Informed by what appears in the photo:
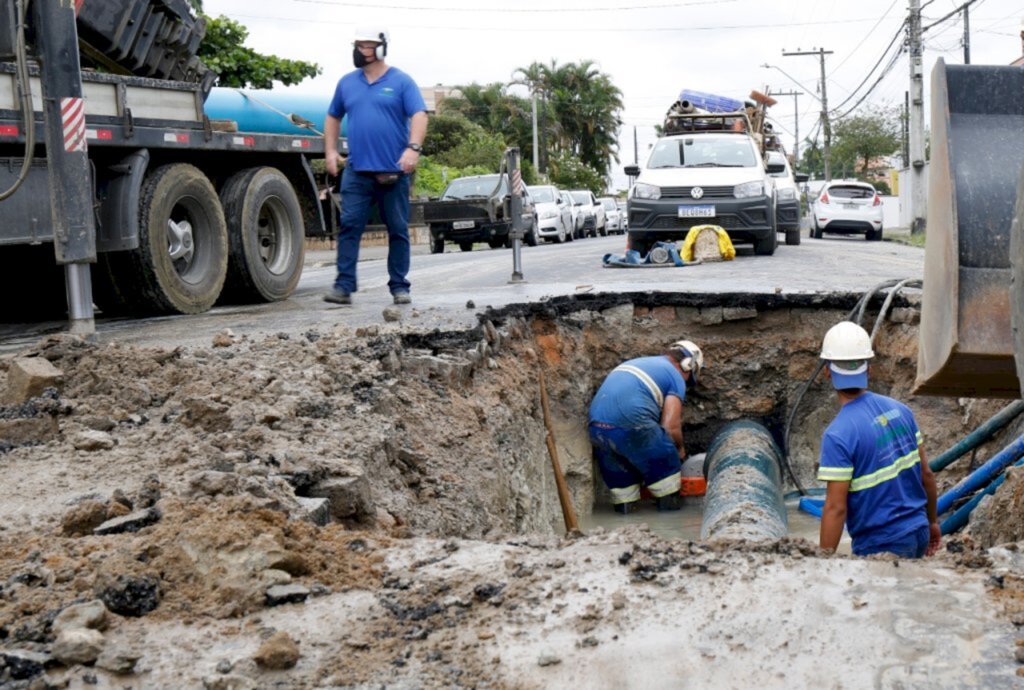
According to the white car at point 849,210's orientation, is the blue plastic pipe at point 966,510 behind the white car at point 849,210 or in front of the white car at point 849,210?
behind

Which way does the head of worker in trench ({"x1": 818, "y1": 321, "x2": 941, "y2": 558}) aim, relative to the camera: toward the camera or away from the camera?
away from the camera

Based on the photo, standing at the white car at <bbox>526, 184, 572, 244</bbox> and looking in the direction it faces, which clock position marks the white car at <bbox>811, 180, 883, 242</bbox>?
the white car at <bbox>811, 180, 883, 242</bbox> is roughly at 8 o'clock from the white car at <bbox>526, 184, 572, 244</bbox>.

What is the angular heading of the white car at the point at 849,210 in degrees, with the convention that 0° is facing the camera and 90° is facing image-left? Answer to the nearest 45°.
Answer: approximately 180°

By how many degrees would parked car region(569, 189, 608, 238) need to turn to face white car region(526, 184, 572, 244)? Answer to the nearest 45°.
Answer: approximately 45° to its left

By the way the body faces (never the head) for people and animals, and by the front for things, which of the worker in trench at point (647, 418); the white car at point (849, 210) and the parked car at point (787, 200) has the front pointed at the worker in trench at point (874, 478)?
the parked car

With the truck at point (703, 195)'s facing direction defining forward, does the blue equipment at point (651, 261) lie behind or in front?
in front

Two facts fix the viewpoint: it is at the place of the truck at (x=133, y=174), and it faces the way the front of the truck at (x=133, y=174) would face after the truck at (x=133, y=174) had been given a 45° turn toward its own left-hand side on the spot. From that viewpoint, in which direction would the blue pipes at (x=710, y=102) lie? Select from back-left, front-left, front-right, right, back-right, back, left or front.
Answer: back-left

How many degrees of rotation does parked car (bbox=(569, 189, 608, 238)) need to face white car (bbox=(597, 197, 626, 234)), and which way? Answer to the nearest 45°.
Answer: approximately 135° to its right

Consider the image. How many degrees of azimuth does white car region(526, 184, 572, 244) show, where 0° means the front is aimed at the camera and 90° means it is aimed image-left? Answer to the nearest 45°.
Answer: approximately 45°

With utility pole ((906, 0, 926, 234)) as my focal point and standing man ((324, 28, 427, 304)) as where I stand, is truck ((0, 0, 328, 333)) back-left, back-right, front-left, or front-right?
back-left

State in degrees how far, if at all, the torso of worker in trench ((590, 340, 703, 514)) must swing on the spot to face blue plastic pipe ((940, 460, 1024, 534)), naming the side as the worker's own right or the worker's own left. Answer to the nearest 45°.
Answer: approximately 90° to the worker's own right
